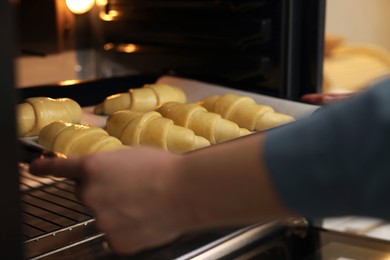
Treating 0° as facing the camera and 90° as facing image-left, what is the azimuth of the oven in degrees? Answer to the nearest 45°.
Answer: approximately 315°
